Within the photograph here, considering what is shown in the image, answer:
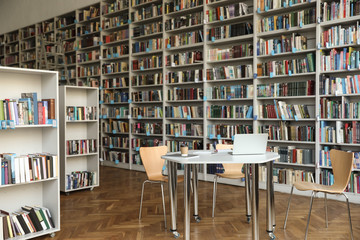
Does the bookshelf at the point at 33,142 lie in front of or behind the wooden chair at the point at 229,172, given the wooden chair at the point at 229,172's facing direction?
in front

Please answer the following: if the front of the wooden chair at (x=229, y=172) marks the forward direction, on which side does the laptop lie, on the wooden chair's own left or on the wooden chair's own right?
on the wooden chair's own left

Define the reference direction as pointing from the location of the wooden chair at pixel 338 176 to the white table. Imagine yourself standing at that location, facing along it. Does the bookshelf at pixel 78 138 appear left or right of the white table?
right

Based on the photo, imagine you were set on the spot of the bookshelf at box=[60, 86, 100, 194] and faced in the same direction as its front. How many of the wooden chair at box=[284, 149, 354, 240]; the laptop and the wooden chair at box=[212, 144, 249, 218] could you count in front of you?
3

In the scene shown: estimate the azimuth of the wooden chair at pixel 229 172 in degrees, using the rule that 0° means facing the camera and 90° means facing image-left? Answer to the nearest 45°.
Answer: approximately 45°

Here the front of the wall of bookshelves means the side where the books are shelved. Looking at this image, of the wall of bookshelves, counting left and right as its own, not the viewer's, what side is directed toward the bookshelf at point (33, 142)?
front

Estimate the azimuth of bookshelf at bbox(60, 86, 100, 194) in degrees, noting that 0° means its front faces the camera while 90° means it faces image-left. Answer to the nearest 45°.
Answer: approximately 315°

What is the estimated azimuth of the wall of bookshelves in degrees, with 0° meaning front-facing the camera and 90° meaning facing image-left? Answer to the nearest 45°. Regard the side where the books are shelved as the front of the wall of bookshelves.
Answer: approximately 45°

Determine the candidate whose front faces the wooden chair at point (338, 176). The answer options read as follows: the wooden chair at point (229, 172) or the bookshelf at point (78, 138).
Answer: the bookshelf

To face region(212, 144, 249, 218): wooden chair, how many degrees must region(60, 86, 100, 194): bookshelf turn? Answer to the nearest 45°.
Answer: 0° — it already faces it

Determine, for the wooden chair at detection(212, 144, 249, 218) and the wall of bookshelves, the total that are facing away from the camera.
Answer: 0

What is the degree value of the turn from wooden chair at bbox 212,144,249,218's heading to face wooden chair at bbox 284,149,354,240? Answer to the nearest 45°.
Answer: approximately 90° to its left

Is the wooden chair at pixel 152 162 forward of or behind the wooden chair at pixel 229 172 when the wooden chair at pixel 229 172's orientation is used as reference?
forward
